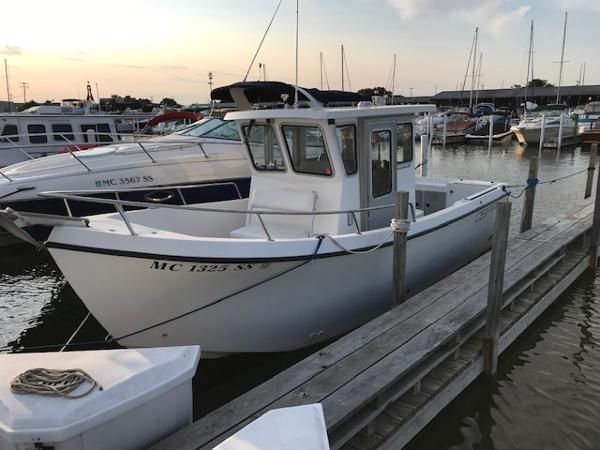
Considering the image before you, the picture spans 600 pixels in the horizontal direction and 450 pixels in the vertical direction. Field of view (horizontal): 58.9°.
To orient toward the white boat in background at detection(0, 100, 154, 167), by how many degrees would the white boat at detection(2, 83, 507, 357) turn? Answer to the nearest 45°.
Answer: approximately 90° to its right

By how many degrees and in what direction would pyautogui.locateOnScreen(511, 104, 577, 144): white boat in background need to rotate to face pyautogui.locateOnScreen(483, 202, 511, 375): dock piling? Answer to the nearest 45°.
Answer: approximately 45° to its left

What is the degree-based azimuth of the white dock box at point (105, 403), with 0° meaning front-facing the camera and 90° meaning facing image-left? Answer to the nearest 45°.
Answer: approximately 0°

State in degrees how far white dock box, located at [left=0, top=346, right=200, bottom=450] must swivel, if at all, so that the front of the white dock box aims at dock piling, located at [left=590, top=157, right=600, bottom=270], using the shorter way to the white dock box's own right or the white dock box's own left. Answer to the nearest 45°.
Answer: approximately 90° to the white dock box's own left

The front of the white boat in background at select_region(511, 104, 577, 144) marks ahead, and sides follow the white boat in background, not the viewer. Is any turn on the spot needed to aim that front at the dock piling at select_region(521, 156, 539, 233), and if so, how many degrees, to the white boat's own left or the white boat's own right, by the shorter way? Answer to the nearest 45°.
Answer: approximately 45° to the white boat's own left

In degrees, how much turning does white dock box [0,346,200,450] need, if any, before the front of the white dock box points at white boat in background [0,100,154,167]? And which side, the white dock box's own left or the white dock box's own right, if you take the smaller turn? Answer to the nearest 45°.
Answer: approximately 180°

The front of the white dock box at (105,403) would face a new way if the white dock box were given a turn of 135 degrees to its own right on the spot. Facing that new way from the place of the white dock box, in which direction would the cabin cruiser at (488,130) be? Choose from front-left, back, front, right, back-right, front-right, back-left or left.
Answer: right

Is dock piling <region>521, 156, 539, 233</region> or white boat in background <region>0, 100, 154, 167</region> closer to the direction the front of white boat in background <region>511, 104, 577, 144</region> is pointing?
the white boat in background

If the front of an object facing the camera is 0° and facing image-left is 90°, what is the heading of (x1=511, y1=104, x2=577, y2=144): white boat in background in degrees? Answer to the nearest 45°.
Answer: approximately 45°

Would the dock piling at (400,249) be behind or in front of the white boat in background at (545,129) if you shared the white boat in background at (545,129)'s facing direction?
in front

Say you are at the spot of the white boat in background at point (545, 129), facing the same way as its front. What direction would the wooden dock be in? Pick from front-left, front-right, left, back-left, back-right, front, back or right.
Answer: front-left

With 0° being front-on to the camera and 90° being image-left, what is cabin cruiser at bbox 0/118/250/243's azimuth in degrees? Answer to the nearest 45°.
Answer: approximately 45°

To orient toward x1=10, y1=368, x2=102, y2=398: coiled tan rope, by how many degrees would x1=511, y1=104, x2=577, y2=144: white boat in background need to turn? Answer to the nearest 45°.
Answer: approximately 45° to its left
